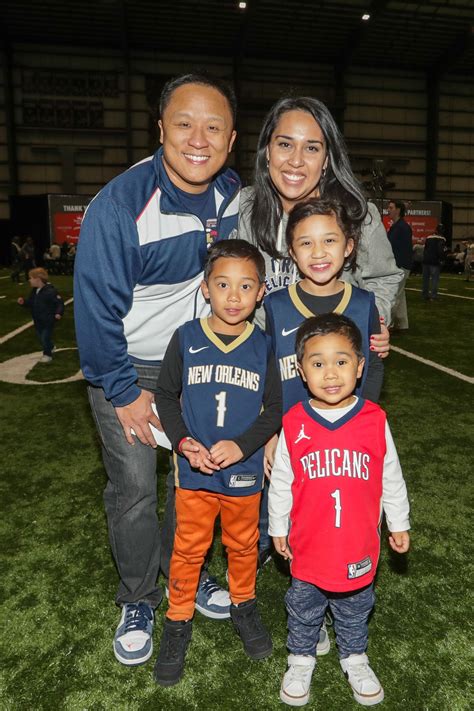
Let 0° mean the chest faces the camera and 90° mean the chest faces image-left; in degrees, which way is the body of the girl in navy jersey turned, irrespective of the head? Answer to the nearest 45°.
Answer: approximately 0°

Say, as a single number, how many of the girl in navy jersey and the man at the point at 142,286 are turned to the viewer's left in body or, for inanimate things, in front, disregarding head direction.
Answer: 0

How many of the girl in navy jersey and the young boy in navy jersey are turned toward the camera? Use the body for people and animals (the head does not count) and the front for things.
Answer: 2

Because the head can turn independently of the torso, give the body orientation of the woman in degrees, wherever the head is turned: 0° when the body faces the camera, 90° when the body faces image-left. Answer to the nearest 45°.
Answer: approximately 0°

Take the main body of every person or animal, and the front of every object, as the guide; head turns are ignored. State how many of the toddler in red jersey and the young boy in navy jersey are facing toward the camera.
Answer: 2
